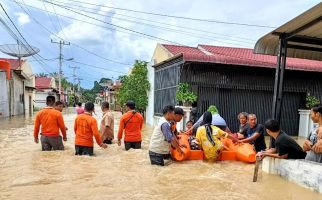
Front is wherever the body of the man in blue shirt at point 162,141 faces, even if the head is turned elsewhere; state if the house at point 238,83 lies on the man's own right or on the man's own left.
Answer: on the man's own left

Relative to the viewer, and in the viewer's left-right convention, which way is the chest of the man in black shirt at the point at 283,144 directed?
facing to the left of the viewer

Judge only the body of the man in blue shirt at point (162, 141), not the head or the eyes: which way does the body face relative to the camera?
to the viewer's right

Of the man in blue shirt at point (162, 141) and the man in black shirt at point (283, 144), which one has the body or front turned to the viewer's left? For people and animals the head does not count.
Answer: the man in black shirt

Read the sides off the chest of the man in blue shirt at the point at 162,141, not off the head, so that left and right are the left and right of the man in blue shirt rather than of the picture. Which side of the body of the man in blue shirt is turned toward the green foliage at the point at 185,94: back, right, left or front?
left

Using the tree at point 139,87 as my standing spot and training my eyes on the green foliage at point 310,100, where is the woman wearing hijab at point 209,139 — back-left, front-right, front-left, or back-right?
front-right

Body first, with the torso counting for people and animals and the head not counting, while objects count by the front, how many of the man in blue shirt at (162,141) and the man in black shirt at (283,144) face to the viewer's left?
1

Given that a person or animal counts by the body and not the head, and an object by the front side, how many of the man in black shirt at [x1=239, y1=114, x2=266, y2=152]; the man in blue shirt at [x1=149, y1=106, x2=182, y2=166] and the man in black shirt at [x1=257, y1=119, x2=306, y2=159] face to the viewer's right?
1

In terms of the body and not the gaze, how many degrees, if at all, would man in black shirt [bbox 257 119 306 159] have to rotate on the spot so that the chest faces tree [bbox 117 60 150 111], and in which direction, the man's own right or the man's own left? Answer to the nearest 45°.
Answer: approximately 45° to the man's own right

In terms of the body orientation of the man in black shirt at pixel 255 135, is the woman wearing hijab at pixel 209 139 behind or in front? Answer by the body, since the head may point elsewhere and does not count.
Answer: in front

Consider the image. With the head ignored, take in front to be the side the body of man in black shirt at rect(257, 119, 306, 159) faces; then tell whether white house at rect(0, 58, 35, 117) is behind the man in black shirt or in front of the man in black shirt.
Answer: in front
